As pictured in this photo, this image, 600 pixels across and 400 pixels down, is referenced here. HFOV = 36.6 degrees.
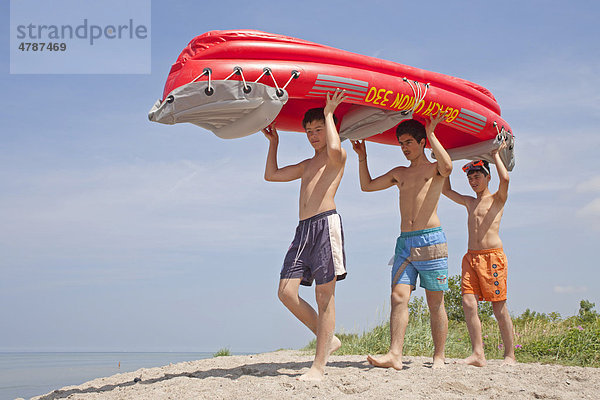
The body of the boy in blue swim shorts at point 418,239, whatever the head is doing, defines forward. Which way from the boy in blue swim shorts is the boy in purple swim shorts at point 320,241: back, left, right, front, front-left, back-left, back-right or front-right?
front

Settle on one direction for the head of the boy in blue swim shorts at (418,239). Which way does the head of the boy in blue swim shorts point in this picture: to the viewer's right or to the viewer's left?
to the viewer's left

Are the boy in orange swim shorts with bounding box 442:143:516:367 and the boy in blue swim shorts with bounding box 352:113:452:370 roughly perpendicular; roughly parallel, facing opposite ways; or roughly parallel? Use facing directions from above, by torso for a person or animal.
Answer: roughly parallel

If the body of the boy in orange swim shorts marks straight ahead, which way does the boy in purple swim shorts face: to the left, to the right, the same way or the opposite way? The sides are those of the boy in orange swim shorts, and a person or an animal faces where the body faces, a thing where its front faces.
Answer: the same way

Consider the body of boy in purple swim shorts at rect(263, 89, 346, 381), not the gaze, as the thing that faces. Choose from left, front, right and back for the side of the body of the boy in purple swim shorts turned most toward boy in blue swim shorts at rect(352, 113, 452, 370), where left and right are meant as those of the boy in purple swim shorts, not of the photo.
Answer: back

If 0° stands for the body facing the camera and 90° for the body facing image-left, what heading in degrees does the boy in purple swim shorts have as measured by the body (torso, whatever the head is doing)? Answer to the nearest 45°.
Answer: approximately 45°

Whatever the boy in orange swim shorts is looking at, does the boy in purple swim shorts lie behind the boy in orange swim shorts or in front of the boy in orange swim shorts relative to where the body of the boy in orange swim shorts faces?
in front

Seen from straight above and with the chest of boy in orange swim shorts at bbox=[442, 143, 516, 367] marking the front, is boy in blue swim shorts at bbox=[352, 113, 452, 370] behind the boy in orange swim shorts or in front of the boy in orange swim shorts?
in front

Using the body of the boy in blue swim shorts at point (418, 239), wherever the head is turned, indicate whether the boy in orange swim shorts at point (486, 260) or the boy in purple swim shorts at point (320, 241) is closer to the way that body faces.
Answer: the boy in purple swim shorts

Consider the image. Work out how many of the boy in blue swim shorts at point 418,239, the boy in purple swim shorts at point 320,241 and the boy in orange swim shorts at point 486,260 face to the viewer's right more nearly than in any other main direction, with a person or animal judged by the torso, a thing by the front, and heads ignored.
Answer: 0

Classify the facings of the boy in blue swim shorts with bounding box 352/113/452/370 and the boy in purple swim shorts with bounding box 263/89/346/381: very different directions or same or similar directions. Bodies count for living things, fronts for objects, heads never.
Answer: same or similar directions

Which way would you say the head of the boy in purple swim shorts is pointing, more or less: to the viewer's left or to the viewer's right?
to the viewer's left

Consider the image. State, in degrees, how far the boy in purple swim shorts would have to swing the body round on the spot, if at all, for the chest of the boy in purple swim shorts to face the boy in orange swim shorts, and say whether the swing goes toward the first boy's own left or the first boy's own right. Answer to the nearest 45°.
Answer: approximately 180°

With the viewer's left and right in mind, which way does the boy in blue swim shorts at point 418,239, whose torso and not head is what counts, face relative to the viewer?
facing the viewer and to the left of the viewer

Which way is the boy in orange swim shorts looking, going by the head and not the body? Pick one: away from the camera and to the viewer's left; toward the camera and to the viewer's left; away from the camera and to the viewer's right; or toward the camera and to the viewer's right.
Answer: toward the camera and to the viewer's left
